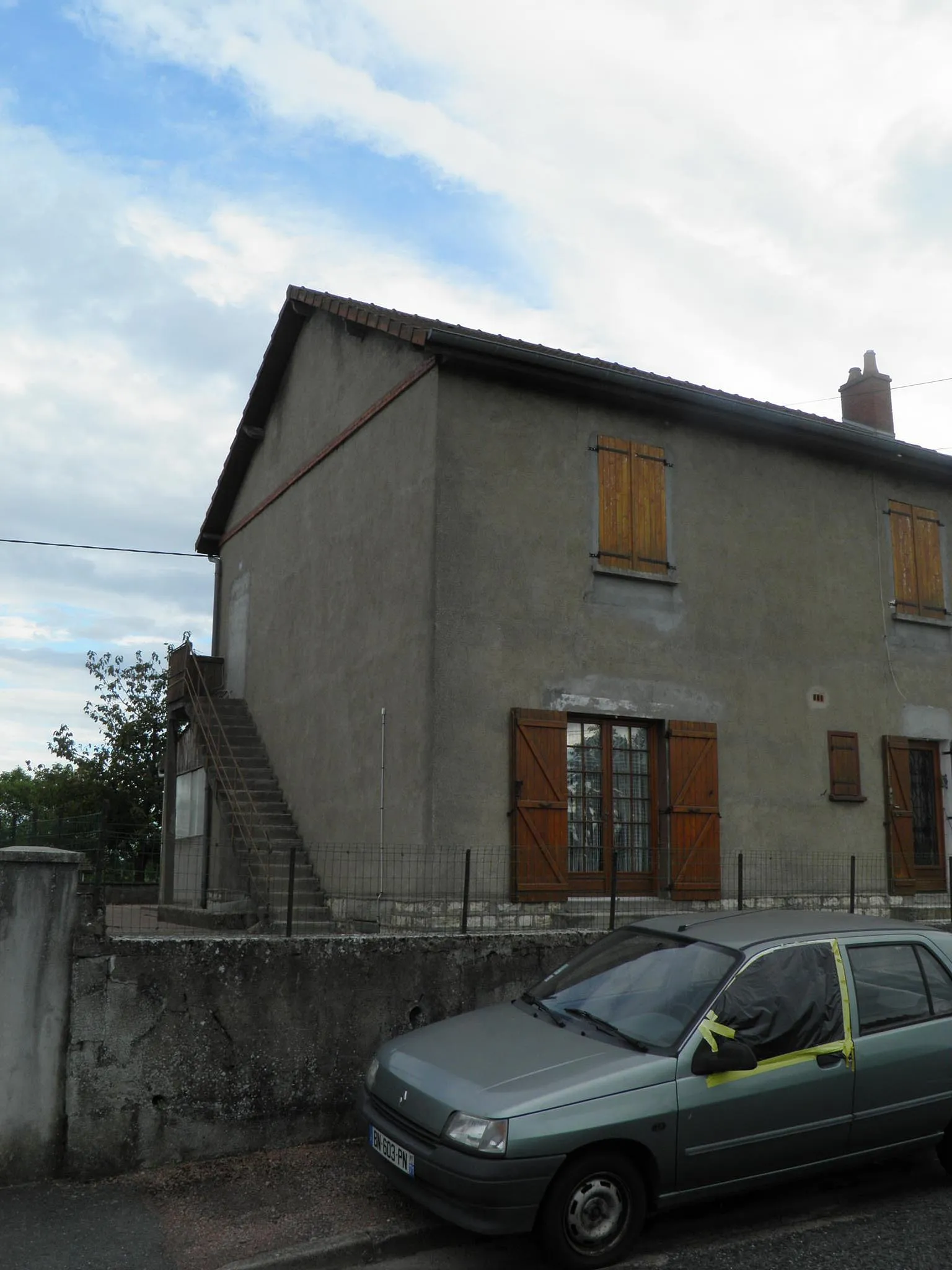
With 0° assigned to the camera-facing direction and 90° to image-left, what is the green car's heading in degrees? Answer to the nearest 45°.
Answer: approximately 45°

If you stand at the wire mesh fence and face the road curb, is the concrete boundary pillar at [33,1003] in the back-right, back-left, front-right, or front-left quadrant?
front-right

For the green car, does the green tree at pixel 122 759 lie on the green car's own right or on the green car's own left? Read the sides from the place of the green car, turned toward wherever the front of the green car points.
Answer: on the green car's own right

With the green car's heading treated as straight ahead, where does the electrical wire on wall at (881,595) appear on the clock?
The electrical wire on wall is roughly at 5 o'clock from the green car.

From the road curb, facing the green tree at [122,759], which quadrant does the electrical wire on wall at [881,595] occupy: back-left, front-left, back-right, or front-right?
front-right

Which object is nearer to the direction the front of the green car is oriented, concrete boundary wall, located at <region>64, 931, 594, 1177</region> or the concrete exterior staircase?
the concrete boundary wall

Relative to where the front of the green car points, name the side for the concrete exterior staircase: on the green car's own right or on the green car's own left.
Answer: on the green car's own right

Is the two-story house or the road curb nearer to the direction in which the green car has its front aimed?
the road curb

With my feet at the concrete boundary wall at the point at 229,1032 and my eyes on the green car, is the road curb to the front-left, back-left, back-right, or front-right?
front-right

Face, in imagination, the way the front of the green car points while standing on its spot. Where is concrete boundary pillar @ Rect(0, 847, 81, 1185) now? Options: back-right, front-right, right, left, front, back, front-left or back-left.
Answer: front-right
